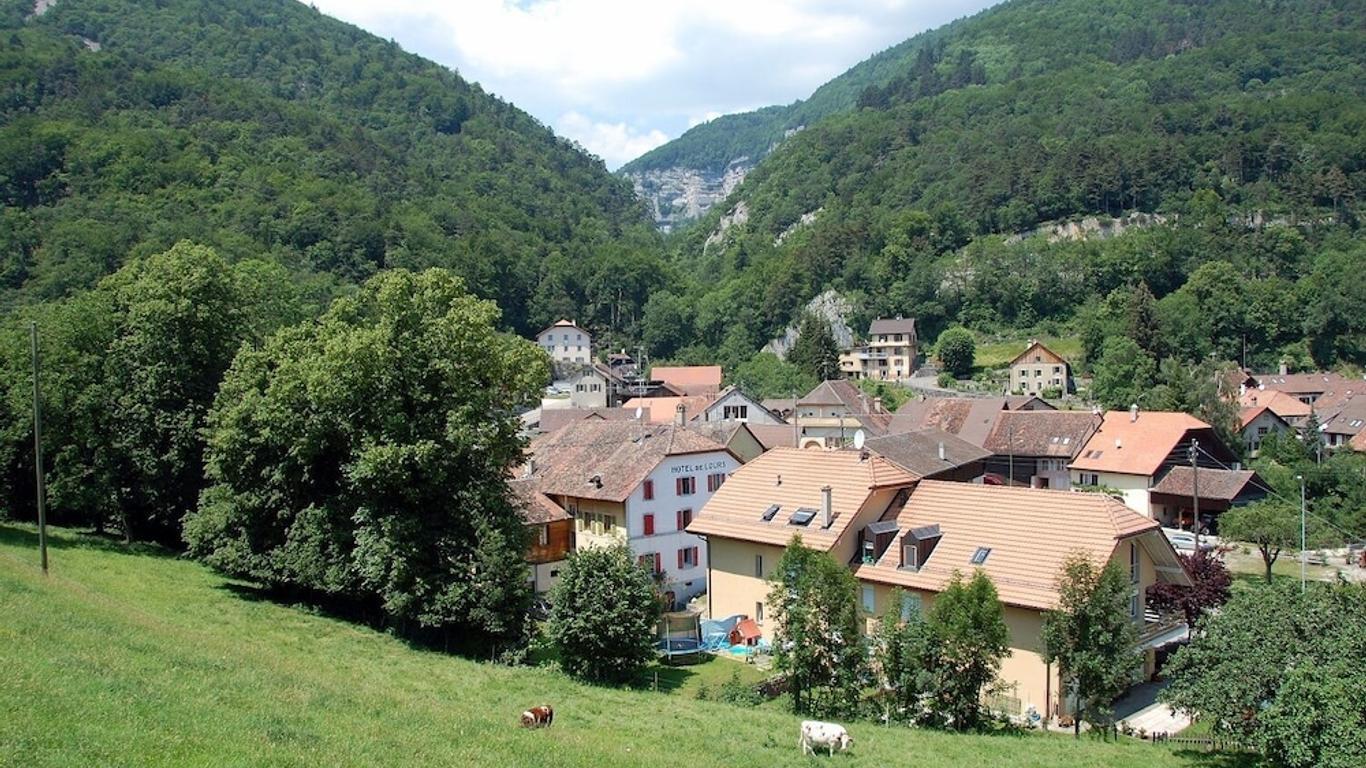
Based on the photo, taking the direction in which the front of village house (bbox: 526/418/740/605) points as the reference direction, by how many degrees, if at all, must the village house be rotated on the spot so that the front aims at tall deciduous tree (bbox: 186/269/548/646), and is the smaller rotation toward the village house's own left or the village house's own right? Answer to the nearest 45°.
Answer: approximately 90° to the village house's own right

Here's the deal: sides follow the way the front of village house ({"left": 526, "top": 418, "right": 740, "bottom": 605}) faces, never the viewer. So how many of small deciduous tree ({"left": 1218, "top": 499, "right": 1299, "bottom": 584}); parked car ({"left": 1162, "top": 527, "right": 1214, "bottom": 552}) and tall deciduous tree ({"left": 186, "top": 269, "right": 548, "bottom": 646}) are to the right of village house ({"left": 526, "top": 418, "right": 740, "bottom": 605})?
1

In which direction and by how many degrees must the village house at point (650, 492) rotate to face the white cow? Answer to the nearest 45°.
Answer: approximately 45° to its right

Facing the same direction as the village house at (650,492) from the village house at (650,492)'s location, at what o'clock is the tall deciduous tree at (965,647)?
The tall deciduous tree is roughly at 1 o'clock from the village house.

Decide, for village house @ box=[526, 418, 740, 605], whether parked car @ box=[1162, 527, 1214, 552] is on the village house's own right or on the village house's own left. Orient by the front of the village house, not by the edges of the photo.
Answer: on the village house's own left

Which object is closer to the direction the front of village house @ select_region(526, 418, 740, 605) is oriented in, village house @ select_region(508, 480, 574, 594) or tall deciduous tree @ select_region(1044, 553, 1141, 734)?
the tall deciduous tree

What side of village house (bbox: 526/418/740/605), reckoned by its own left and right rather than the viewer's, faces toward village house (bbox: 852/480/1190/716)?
front

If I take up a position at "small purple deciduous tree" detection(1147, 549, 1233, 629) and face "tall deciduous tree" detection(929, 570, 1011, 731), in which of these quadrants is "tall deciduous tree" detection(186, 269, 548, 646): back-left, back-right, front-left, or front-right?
front-right

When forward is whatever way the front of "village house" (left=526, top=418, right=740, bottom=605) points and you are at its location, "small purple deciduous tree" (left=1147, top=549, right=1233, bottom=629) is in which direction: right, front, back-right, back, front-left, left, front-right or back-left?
front

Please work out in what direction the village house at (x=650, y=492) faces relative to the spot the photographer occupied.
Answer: facing the viewer and to the right of the viewer

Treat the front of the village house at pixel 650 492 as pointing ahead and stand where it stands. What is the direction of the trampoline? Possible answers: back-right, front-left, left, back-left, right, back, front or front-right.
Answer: front-right

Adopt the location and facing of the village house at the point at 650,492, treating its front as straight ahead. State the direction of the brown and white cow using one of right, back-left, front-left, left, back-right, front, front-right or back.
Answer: front-right
